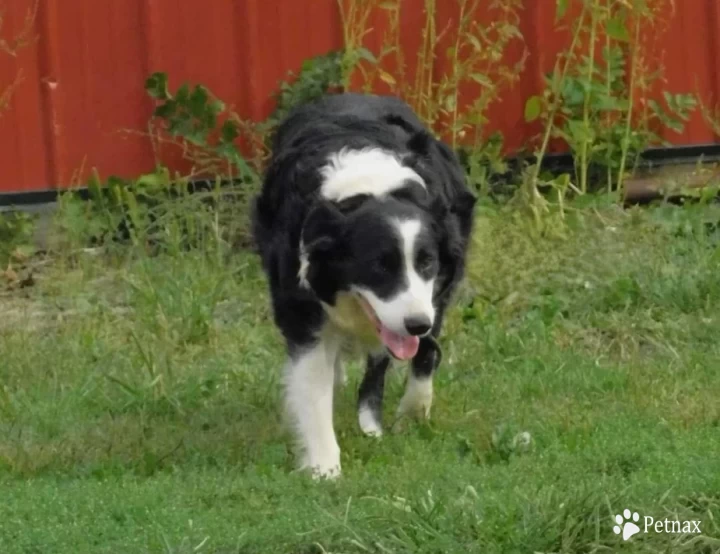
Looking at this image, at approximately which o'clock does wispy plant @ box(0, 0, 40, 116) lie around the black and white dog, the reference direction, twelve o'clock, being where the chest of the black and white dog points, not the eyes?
The wispy plant is roughly at 5 o'clock from the black and white dog.

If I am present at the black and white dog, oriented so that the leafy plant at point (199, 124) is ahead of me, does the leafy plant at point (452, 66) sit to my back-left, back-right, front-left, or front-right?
front-right

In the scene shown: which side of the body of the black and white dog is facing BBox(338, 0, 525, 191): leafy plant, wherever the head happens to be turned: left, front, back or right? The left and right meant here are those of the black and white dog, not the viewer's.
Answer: back

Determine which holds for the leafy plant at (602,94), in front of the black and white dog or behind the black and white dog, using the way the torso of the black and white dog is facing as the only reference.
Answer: behind

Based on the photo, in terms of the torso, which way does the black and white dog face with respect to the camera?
toward the camera

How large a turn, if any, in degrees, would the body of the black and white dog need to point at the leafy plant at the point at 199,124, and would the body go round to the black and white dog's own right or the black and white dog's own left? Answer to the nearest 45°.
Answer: approximately 180°

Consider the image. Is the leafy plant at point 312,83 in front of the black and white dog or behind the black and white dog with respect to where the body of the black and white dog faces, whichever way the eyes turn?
behind
